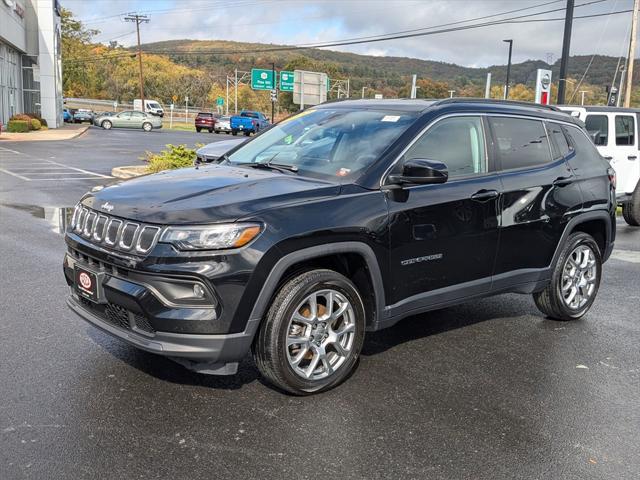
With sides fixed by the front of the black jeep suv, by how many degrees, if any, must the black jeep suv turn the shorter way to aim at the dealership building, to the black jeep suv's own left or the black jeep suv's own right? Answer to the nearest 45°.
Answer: approximately 90° to the black jeep suv's own right

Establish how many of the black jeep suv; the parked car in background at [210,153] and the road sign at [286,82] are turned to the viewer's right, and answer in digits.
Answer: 0

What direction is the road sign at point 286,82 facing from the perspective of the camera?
toward the camera

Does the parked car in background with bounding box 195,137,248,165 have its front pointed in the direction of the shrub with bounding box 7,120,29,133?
no

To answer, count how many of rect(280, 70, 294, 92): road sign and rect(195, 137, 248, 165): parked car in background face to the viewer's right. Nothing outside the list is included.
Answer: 0

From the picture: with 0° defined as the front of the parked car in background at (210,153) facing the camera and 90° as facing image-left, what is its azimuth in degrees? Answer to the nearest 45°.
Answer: approximately 45°

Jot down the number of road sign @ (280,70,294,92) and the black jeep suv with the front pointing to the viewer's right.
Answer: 0

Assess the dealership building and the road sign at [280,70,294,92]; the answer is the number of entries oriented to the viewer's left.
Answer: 0

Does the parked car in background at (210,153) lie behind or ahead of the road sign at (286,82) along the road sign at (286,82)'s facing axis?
ahead

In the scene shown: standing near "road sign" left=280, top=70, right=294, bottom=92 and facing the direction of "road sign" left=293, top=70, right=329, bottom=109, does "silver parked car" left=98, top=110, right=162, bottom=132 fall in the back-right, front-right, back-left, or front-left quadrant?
back-right

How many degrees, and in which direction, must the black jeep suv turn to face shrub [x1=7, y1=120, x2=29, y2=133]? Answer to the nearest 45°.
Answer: approximately 90° to its right

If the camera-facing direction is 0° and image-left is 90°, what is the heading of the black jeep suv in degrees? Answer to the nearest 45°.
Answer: approximately 45°

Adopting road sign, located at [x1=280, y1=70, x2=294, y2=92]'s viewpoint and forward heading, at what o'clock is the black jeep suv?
The black jeep suv is roughly at 12 o'clock from the road sign.

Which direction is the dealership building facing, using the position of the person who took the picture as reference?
facing the viewer and to the right of the viewer

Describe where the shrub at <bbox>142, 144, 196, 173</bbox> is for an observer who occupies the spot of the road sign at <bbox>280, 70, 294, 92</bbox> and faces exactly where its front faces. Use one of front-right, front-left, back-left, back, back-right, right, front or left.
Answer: front

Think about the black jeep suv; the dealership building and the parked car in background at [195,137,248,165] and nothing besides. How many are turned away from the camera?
0
